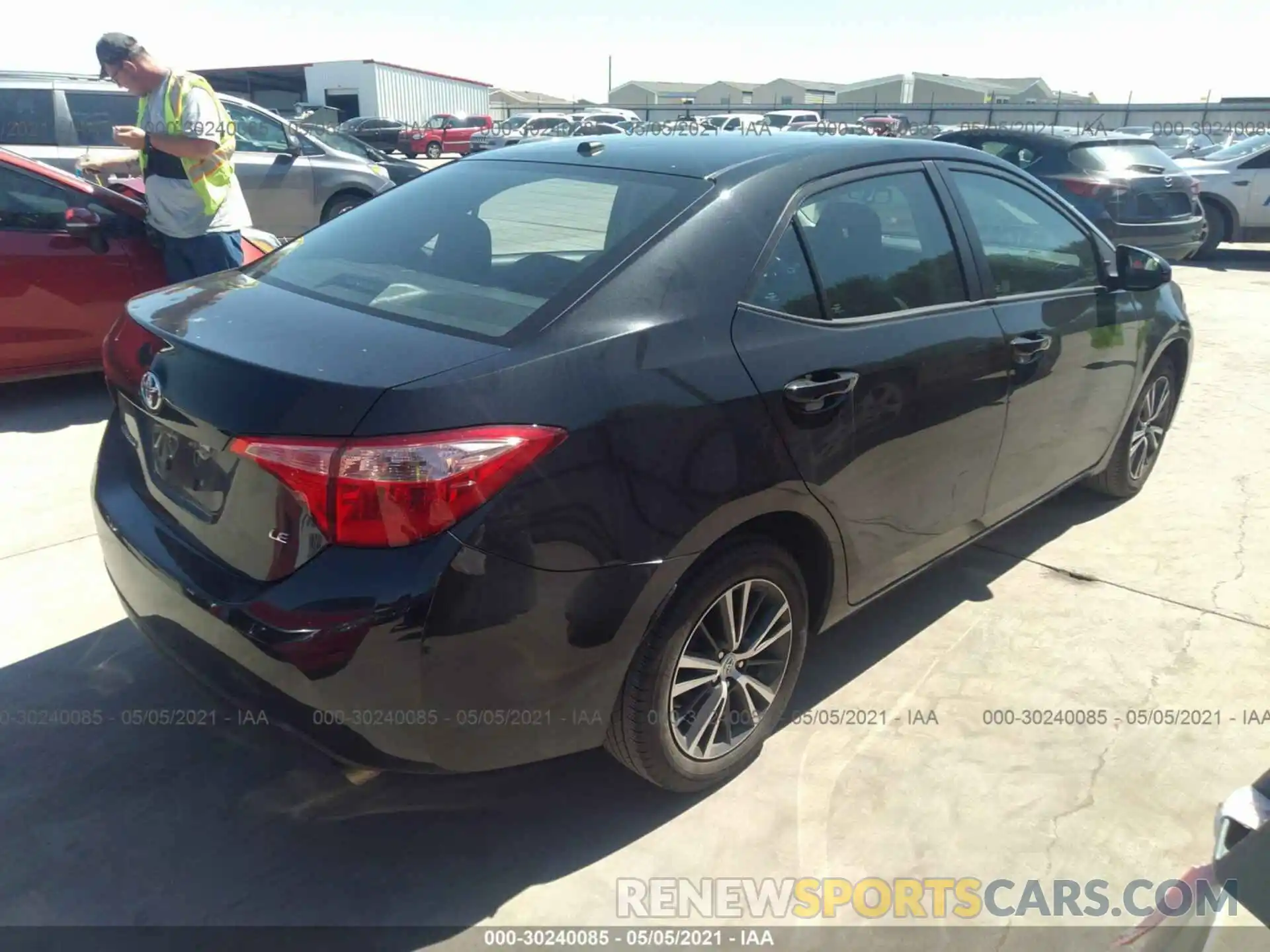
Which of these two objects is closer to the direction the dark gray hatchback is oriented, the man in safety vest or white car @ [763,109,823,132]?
the white car

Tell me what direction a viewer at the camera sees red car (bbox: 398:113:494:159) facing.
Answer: facing the viewer and to the left of the viewer

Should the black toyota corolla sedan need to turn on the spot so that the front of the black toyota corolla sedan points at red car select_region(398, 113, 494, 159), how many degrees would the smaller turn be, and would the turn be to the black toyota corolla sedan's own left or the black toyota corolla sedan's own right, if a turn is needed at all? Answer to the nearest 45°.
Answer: approximately 45° to the black toyota corolla sedan's own left

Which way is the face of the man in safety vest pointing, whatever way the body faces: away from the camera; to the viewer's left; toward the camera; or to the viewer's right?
to the viewer's left

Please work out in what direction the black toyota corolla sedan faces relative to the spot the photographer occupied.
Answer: facing away from the viewer and to the right of the viewer

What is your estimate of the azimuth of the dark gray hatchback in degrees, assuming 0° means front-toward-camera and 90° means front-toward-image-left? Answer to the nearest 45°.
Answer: approximately 135°

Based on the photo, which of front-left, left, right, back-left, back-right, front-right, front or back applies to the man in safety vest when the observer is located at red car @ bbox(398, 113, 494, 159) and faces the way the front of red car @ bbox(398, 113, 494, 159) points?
front-left

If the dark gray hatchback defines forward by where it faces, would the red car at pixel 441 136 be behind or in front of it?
in front

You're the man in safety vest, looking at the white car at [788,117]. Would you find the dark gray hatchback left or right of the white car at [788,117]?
right

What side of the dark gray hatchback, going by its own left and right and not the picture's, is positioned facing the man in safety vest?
left

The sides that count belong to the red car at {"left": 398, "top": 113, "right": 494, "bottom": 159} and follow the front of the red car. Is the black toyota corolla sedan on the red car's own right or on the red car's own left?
on the red car's own left

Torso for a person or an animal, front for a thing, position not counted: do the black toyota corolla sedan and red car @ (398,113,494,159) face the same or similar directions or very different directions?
very different directions

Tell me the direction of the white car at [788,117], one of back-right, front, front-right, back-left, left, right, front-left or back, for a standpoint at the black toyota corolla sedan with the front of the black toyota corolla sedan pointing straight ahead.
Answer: front-left

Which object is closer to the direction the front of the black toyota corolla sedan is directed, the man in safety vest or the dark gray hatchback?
the dark gray hatchback

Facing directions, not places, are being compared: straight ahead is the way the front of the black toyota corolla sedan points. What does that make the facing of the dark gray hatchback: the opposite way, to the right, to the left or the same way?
to the left

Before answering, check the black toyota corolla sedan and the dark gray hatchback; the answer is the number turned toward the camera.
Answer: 0
